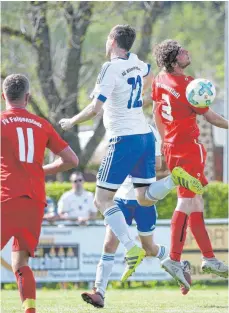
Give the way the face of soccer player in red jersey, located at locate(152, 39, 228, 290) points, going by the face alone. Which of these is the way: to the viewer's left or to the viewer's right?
to the viewer's right

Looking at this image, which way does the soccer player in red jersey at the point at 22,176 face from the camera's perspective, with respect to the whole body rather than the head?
away from the camera

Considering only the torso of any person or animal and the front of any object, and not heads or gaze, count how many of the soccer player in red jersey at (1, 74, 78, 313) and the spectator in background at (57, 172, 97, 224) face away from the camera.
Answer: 1

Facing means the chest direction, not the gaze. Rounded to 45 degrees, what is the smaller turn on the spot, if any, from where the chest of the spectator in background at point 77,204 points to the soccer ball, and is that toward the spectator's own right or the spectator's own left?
0° — they already face it

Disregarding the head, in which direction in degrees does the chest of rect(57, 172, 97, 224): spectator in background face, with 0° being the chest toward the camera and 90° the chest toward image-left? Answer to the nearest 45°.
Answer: approximately 0°

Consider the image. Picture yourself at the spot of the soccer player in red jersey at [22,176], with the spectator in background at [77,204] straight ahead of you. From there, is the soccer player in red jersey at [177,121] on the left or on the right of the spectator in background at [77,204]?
right

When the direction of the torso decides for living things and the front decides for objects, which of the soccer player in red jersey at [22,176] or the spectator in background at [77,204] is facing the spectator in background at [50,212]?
the soccer player in red jersey

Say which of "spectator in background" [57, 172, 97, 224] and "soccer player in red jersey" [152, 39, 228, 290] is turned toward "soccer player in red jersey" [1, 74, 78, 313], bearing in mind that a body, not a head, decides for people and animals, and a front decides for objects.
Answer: the spectator in background
